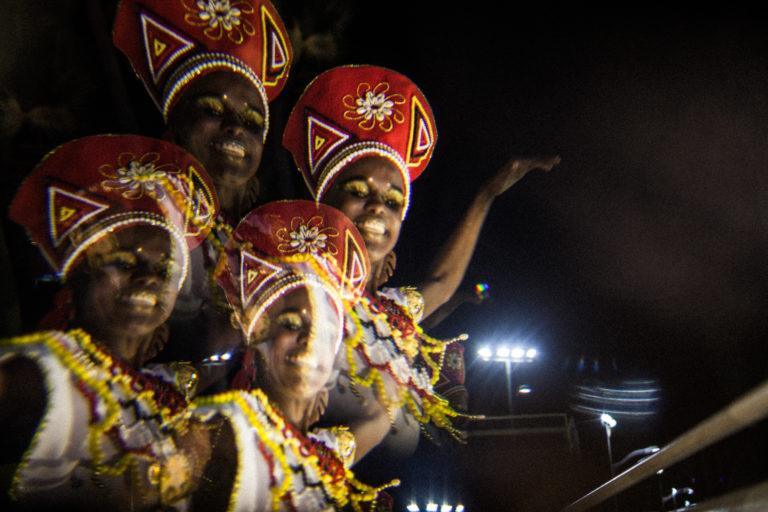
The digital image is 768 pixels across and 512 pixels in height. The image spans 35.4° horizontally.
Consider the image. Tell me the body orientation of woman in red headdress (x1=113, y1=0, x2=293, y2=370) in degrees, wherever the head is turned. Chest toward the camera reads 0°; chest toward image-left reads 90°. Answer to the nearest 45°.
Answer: approximately 315°

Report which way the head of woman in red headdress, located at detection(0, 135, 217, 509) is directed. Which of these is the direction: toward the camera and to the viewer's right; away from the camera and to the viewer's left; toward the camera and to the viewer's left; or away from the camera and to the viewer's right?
toward the camera and to the viewer's right

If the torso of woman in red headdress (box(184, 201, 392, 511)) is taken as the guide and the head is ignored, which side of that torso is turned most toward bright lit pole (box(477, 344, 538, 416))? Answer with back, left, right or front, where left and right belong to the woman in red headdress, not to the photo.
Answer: left

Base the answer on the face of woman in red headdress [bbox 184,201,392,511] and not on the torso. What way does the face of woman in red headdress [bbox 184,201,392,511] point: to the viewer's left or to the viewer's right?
to the viewer's right
